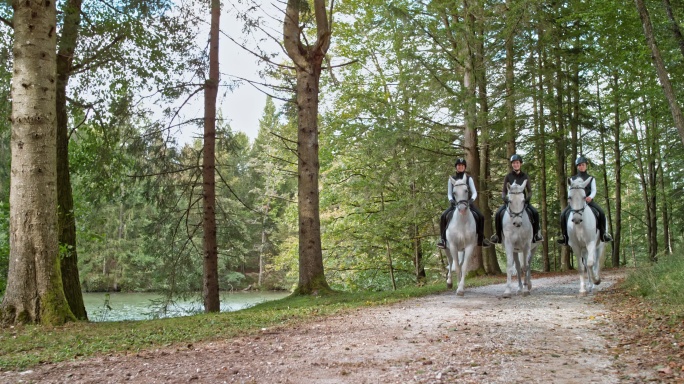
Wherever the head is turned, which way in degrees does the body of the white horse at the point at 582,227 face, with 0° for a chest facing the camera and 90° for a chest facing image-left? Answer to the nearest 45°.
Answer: approximately 0°

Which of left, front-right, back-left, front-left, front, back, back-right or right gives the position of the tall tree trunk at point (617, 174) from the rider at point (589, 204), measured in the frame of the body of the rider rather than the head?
back

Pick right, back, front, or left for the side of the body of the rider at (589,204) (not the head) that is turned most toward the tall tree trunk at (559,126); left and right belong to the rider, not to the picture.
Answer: back

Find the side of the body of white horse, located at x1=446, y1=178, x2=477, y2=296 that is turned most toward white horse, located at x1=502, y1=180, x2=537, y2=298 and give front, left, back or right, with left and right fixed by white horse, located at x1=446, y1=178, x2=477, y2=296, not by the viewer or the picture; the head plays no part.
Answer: left

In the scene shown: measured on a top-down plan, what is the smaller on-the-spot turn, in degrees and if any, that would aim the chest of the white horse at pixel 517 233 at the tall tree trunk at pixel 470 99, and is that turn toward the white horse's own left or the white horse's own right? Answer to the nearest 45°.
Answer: approximately 180°

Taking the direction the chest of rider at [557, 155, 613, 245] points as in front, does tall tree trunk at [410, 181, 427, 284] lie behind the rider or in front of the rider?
behind

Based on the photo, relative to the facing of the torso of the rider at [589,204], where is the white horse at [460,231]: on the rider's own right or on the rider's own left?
on the rider's own right
